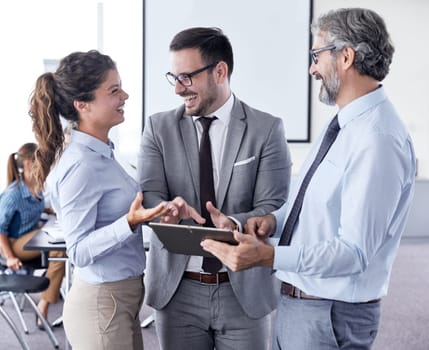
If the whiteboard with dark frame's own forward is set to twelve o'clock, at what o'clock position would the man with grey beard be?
The man with grey beard is roughly at 12 o'clock from the whiteboard with dark frame.

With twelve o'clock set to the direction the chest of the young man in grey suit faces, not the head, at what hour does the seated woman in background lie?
The seated woman in background is roughly at 5 o'clock from the young man in grey suit.

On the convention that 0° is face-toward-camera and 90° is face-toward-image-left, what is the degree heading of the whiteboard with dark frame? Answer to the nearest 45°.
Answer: approximately 0°

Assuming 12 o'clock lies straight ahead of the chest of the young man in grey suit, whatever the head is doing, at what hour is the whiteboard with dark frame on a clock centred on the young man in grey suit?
The whiteboard with dark frame is roughly at 6 o'clock from the young man in grey suit.

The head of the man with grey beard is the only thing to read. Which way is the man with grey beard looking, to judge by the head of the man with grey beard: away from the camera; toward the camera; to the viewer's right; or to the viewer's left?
to the viewer's left

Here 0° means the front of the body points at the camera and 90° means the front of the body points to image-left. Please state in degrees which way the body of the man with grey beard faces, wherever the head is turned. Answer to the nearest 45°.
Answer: approximately 90°

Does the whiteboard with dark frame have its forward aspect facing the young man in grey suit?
yes

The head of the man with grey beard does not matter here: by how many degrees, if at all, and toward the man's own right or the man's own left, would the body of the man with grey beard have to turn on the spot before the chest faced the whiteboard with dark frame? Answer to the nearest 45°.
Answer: approximately 90° to the man's own right
